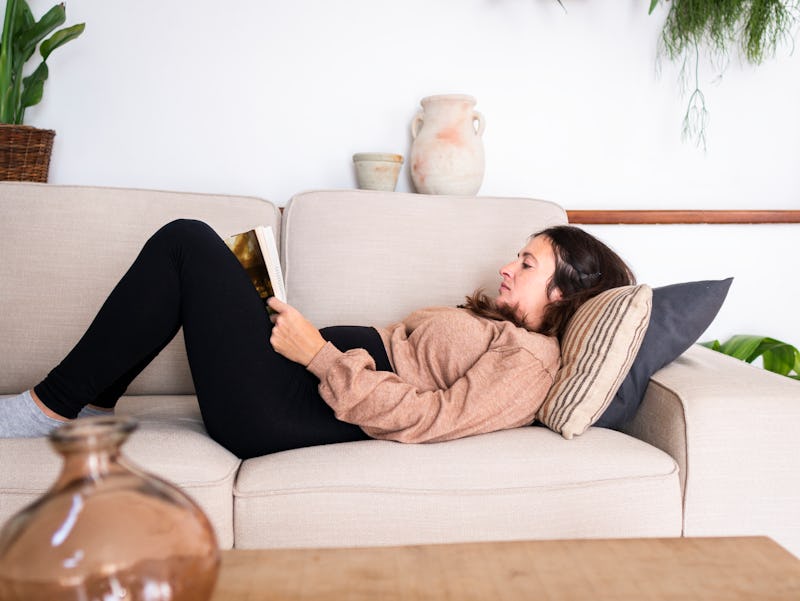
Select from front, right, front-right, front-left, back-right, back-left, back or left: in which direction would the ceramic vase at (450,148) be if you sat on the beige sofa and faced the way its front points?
back

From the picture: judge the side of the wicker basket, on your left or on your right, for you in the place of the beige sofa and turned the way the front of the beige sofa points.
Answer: on your right

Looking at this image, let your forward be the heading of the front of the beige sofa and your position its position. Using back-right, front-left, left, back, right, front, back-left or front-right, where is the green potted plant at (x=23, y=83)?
back-right

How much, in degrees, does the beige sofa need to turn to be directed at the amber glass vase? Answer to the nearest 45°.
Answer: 0° — it already faces it

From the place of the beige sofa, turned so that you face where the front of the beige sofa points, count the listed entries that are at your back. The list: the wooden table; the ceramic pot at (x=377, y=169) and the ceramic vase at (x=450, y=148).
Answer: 2

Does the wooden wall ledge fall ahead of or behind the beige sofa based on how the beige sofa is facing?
behind

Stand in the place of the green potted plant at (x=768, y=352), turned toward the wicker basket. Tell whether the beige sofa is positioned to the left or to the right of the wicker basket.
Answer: left

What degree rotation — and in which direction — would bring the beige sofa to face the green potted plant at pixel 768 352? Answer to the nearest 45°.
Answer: approximately 135° to its left

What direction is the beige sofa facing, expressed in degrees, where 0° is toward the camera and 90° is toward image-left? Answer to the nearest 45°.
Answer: approximately 0°
